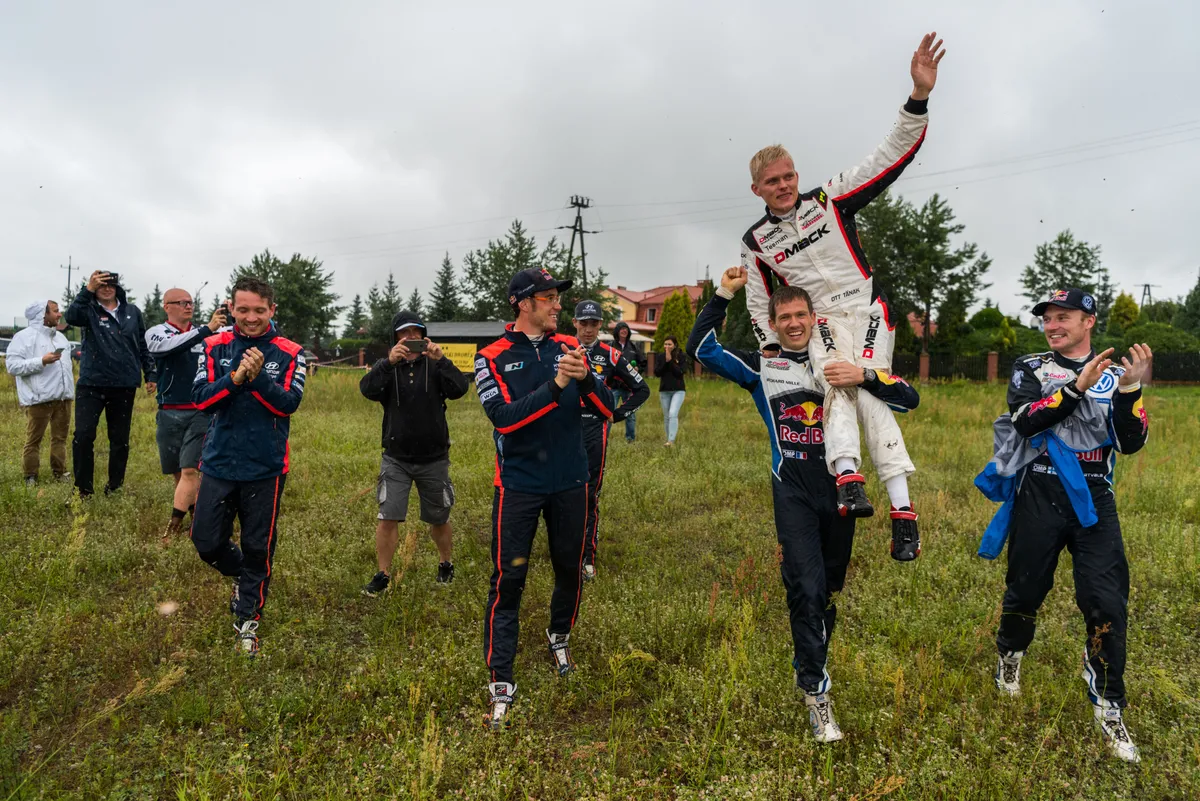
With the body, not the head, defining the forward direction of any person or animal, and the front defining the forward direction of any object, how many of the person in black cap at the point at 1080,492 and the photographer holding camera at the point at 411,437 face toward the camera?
2

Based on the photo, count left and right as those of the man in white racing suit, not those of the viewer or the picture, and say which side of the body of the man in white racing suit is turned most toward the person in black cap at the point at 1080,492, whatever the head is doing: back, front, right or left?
left

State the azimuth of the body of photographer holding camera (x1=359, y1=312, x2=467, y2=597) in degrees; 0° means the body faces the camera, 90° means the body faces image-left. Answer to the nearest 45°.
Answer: approximately 0°

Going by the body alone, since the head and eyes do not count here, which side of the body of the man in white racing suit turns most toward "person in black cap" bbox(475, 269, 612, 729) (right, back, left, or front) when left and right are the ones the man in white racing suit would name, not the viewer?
right

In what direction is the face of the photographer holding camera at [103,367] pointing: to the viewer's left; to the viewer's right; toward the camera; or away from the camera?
toward the camera

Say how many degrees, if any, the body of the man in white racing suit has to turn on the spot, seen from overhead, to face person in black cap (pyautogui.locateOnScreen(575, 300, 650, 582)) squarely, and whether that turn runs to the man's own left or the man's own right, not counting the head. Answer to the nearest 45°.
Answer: approximately 135° to the man's own right

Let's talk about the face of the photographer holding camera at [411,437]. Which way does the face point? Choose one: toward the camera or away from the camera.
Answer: toward the camera

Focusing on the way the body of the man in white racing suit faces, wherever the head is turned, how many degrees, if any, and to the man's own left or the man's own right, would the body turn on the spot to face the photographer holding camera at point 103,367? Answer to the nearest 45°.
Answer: approximately 90° to the man's own right

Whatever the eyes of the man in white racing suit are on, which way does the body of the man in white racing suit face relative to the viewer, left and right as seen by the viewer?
facing the viewer

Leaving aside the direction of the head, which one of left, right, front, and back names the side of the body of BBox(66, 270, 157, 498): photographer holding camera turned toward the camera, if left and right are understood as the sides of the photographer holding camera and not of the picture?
front

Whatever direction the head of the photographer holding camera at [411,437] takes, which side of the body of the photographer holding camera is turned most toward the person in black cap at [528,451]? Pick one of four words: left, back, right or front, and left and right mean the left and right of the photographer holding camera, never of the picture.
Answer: front

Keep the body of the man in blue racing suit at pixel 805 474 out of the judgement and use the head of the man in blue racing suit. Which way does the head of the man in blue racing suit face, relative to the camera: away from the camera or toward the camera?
toward the camera

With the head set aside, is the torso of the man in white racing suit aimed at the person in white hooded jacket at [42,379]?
no

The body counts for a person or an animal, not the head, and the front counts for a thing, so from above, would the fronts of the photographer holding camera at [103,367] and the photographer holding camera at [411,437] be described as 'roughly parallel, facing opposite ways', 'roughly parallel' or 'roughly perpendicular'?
roughly parallel

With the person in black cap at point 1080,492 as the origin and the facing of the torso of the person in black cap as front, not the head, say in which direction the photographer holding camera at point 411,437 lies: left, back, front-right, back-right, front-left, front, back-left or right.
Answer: right

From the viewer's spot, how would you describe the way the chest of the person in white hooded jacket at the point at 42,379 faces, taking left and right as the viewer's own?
facing the viewer and to the right of the viewer

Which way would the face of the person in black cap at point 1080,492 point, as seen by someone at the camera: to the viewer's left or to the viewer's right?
to the viewer's left

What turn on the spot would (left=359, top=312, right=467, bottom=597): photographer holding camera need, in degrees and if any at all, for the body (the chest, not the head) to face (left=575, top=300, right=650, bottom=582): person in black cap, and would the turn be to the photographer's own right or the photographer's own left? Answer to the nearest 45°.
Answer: approximately 90° to the photographer's own left

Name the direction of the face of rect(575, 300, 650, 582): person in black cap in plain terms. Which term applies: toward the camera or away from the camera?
toward the camera

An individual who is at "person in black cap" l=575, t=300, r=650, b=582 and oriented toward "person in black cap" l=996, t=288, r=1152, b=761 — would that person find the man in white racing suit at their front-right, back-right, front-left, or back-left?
front-right
